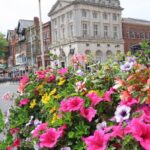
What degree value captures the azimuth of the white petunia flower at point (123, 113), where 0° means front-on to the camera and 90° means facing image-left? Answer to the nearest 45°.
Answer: approximately 0°

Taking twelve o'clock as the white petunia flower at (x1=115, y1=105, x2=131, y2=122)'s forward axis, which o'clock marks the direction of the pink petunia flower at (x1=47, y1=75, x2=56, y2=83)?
The pink petunia flower is roughly at 5 o'clock from the white petunia flower.

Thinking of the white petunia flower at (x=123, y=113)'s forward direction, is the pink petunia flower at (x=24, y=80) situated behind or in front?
behind
